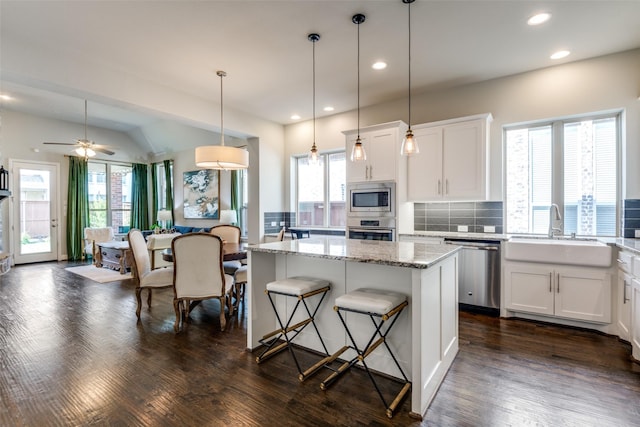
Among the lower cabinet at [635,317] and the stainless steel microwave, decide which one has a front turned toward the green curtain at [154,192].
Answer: the lower cabinet

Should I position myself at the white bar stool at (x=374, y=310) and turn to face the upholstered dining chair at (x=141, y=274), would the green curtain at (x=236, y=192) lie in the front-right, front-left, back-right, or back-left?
front-right

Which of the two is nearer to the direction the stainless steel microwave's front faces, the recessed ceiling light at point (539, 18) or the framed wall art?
the recessed ceiling light

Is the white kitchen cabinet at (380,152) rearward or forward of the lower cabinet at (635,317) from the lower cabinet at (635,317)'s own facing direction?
forward

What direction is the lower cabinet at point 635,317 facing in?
to the viewer's left

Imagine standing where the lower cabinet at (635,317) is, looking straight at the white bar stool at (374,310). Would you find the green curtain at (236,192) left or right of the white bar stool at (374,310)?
right

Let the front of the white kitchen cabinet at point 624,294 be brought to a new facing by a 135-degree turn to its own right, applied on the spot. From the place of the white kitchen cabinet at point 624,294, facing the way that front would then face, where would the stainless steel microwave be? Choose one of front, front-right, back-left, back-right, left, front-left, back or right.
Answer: back-left

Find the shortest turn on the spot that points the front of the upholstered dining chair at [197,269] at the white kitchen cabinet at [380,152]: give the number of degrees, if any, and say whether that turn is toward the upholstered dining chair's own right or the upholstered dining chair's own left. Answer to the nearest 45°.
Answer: approximately 90° to the upholstered dining chair's own right

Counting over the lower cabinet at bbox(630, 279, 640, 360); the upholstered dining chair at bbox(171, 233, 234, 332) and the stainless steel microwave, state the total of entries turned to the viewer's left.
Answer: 1

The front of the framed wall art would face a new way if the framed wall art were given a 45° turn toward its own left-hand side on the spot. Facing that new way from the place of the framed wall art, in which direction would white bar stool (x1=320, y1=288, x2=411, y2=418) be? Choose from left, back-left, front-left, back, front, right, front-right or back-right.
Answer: front

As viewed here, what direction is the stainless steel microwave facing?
toward the camera

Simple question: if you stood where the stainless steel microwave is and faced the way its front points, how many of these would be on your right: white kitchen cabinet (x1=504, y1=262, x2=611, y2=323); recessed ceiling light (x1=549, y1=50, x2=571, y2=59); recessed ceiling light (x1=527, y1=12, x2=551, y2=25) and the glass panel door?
1

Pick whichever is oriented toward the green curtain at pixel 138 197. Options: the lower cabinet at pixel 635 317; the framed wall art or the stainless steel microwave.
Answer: the lower cabinet

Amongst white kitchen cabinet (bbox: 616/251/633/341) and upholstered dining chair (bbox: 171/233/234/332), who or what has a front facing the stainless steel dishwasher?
the white kitchen cabinet

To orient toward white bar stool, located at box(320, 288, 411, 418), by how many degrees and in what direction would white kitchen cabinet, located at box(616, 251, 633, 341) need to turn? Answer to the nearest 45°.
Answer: approximately 45° to its left

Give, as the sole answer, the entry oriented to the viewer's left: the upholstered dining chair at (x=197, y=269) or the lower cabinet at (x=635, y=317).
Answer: the lower cabinet

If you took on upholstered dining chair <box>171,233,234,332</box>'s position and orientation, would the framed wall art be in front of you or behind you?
in front

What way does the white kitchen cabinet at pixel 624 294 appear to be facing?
to the viewer's left
